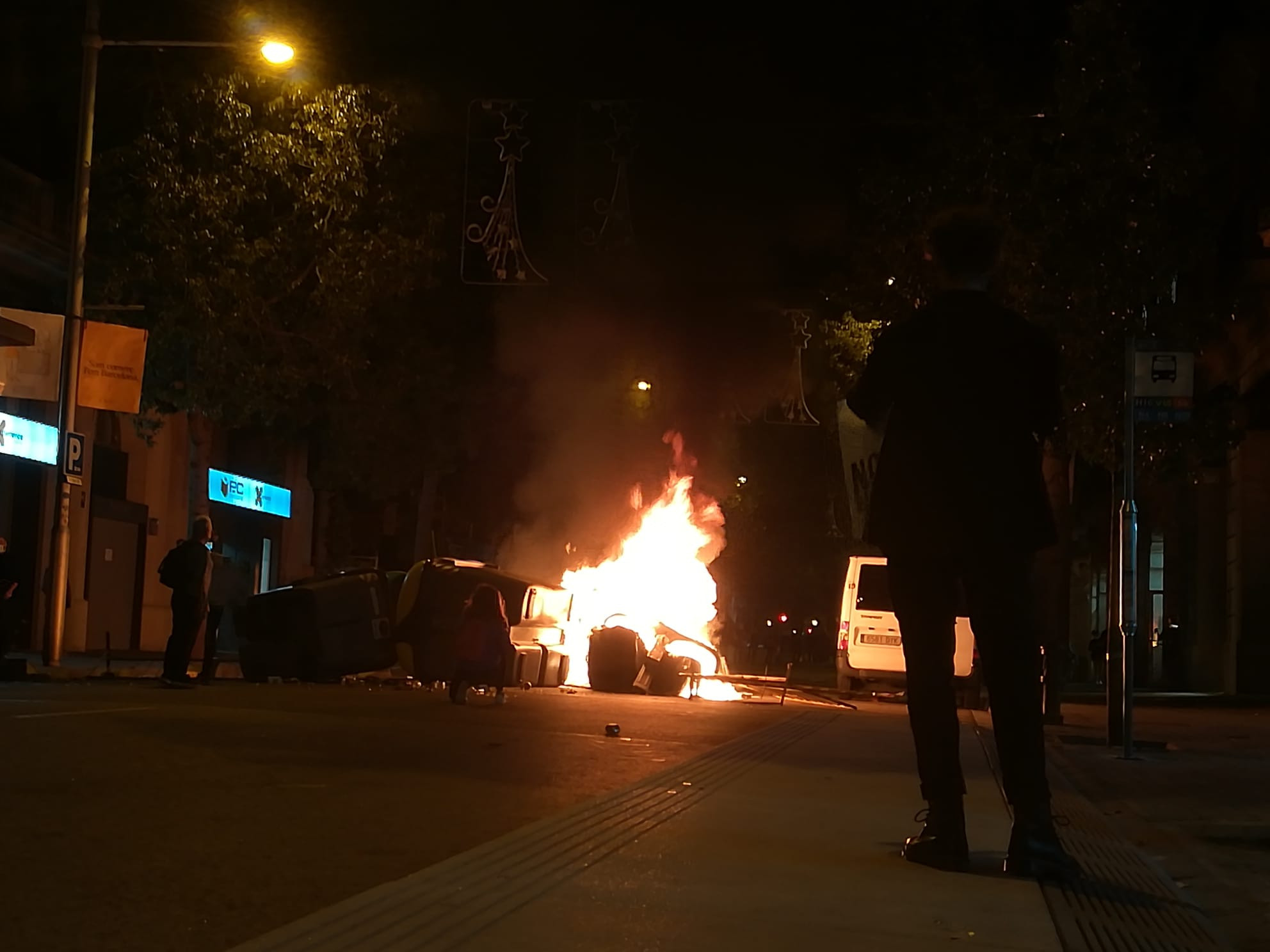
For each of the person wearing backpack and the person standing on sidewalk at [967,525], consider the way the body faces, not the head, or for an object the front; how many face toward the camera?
0

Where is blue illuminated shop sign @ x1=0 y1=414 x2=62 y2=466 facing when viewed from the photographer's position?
facing the viewer and to the right of the viewer

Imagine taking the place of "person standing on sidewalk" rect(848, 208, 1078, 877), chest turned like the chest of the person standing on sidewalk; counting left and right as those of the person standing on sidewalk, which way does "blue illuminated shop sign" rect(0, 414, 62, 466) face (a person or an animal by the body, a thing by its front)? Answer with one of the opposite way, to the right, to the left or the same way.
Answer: to the right

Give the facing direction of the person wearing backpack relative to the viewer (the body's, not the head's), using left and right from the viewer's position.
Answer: facing to the right of the viewer

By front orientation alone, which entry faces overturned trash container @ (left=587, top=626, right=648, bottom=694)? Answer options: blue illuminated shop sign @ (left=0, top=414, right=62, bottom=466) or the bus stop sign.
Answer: the blue illuminated shop sign

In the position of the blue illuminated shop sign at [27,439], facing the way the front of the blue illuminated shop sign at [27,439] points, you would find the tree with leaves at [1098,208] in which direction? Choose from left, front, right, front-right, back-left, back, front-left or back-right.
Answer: front

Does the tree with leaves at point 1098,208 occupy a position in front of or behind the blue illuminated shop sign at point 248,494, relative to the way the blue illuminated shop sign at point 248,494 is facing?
in front

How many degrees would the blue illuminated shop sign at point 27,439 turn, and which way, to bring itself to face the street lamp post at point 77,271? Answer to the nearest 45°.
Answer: approximately 45° to its right

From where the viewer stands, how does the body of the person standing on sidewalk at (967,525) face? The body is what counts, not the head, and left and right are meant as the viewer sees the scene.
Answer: facing away from the viewer

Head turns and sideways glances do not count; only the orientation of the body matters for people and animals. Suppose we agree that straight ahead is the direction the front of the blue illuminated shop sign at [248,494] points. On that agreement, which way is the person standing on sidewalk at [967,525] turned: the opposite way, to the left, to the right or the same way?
to the left

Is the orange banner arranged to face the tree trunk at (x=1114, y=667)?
no

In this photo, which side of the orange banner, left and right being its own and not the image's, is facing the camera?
front

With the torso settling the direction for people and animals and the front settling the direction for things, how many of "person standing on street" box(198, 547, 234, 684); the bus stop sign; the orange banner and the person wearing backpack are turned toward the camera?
2

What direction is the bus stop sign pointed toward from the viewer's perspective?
toward the camera

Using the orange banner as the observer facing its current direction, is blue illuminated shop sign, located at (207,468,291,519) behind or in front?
behind
